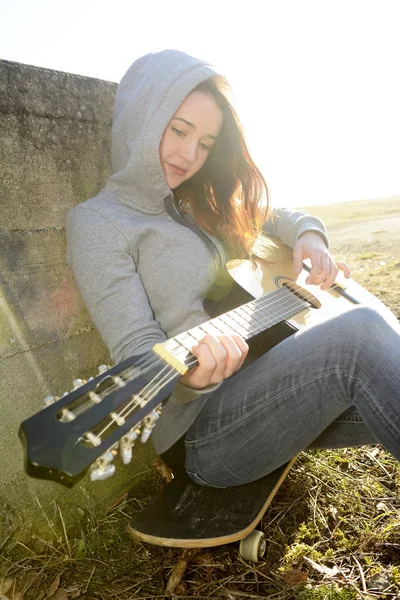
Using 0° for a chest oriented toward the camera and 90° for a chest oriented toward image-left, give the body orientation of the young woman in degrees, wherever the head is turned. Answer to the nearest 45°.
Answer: approximately 315°
